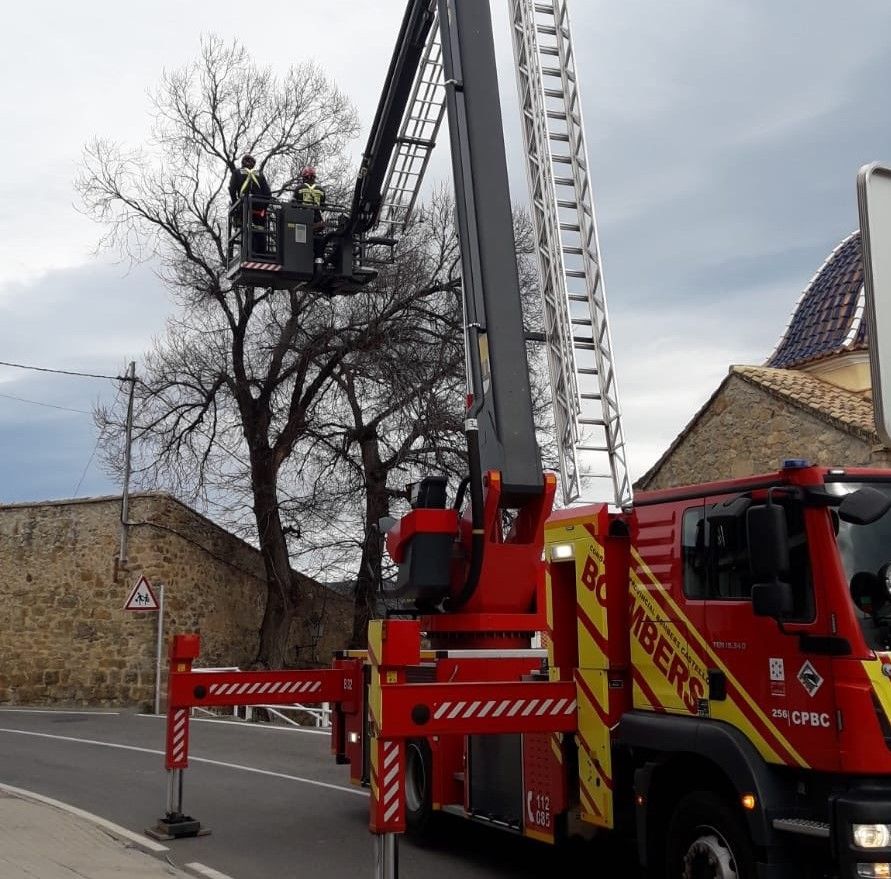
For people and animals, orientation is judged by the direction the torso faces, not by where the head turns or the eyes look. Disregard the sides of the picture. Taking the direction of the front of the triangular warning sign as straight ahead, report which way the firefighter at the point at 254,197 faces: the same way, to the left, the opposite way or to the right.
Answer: the opposite way

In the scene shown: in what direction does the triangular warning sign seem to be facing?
toward the camera

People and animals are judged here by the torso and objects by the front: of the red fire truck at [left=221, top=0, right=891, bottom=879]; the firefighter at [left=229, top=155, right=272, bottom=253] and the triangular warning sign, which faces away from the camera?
the firefighter

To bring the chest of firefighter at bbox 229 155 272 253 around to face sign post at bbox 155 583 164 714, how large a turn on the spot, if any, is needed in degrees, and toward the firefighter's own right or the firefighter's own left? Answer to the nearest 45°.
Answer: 0° — they already face it

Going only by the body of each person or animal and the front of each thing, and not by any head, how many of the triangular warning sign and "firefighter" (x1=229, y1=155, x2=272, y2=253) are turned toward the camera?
1

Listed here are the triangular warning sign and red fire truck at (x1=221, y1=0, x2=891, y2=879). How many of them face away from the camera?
0

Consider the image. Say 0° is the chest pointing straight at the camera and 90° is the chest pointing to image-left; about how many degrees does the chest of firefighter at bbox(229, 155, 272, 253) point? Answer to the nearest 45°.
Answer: approximately 180°

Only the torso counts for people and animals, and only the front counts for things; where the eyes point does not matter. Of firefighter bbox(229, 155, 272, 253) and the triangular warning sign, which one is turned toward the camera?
the triangular warning sign

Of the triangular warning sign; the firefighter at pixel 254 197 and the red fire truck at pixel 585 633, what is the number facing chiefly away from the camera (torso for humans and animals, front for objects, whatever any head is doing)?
1

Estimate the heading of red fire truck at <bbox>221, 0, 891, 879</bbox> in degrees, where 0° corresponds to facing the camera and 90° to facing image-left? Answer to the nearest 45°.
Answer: approximately 315°

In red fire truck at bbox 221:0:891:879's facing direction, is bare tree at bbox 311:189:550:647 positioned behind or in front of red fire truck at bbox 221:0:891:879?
behind

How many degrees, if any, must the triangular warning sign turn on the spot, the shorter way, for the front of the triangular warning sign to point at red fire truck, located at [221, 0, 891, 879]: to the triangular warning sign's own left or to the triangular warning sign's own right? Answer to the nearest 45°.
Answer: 0° — it already faces it
